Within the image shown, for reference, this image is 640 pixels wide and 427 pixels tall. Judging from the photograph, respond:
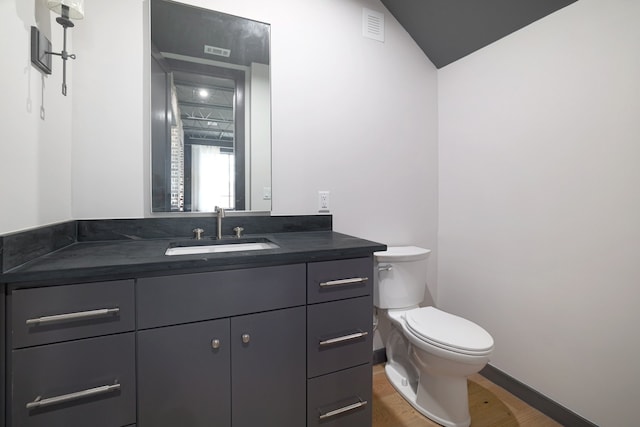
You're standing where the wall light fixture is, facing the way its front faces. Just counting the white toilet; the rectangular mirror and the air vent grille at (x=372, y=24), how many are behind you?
0

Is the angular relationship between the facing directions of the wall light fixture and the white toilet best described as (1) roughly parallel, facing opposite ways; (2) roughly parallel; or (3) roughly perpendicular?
roughly perpendicular

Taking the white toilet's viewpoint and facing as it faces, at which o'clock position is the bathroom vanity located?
The bathroom vanity is roughly at 3 o'clock from the white toilet.

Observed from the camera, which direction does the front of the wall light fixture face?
facing the viewer and to the right of the viewer

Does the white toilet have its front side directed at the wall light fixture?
no

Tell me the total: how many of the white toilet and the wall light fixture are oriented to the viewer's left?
0

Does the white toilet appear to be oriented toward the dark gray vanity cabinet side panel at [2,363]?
no
